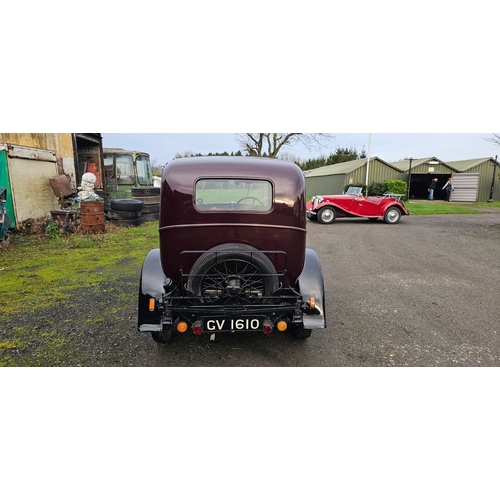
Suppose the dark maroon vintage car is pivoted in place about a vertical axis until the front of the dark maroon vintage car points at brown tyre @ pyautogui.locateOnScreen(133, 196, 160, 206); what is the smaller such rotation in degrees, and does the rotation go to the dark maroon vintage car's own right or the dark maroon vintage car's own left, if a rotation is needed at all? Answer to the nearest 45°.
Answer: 0° — it already faces it

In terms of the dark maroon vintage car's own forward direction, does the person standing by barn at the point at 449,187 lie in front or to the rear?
in front

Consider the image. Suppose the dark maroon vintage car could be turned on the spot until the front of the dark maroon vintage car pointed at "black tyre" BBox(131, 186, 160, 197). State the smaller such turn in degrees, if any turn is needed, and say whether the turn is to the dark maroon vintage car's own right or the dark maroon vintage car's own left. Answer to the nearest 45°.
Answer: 0° — it already faces it

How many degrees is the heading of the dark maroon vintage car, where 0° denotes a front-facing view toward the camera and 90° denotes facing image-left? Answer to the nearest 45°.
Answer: approximately 180°

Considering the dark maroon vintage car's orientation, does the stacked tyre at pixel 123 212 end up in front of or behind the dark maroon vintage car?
in front

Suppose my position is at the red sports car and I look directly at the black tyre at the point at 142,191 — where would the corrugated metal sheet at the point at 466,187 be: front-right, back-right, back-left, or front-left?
back-right
